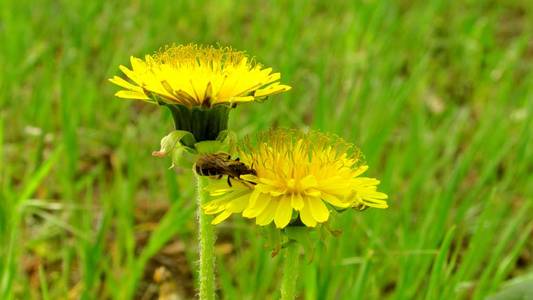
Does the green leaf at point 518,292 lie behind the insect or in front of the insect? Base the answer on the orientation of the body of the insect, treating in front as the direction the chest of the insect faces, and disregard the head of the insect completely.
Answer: in front

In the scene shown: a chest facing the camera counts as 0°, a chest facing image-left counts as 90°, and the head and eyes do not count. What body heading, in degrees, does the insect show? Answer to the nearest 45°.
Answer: approximately 270°
